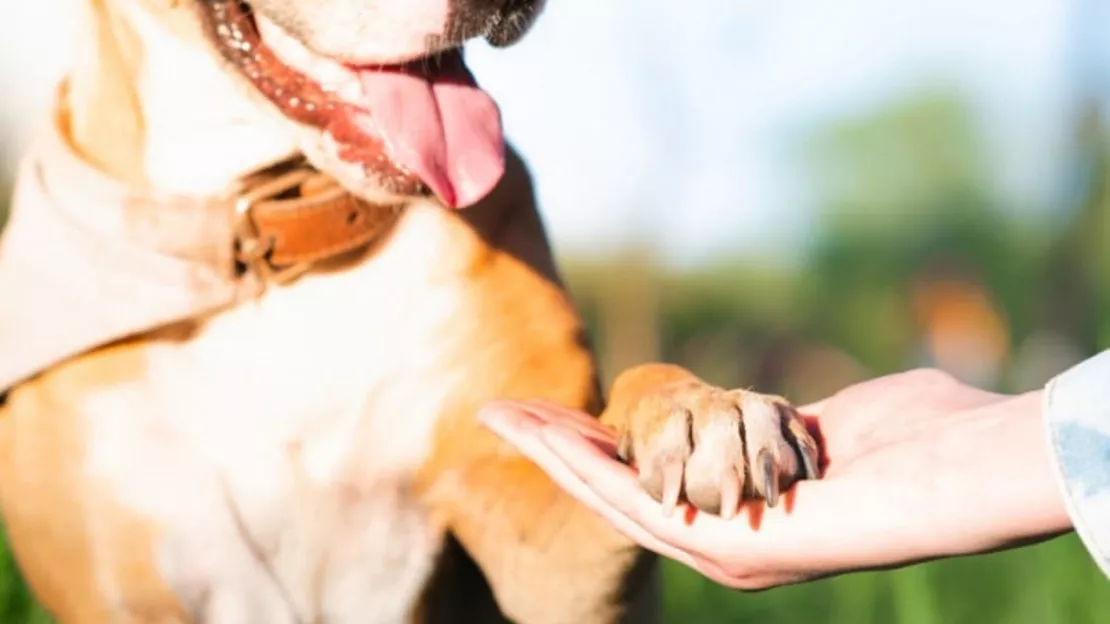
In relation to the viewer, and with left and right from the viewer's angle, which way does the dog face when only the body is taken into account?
facing the viewer and to the right of the viewer
